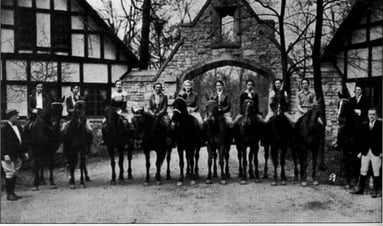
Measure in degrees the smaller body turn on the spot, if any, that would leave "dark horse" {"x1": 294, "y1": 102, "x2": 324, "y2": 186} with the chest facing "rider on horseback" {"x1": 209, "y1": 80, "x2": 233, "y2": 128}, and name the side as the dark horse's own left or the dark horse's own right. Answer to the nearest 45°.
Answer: approximately 90° to the dark horse's own right

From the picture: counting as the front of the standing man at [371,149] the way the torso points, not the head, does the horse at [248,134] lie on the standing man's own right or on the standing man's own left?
on the standing man's own right

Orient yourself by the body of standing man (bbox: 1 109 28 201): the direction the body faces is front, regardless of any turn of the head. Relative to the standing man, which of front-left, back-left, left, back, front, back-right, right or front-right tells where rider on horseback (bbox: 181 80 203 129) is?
front-left

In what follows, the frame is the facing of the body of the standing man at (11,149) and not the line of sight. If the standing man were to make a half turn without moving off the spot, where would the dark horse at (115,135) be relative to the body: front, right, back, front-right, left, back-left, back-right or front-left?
back-right

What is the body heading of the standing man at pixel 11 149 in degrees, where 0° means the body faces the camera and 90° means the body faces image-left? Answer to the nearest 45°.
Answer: approximately 315°

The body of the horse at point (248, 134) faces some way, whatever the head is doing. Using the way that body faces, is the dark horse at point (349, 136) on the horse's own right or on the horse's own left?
on the horse's own left

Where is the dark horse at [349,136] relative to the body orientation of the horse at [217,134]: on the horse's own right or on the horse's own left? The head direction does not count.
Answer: on the horse's own left

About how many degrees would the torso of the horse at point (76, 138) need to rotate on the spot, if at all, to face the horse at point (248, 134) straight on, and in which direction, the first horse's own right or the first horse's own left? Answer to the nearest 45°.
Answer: approximately 90° to the first horse's own left
